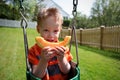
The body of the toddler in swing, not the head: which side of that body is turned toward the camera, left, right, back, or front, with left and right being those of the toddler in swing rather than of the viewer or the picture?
front

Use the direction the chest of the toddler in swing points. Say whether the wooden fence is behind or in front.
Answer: behind
